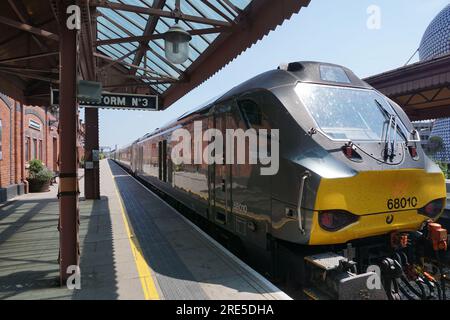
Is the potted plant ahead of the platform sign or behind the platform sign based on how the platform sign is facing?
behind

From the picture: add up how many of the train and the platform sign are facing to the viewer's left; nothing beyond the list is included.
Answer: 0

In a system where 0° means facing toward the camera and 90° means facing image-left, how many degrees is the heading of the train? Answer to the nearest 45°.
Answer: approximately 315°

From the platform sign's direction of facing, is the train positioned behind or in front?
behind

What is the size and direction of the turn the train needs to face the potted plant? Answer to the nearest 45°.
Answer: approximately 180°
